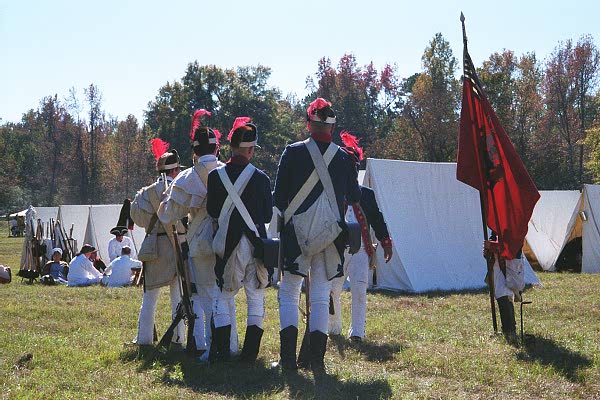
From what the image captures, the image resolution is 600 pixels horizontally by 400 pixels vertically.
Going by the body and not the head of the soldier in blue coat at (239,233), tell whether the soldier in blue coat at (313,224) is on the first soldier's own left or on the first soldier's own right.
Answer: on the first soldier's own right

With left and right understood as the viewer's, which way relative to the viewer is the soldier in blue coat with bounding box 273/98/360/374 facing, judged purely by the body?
facing away from the viewer

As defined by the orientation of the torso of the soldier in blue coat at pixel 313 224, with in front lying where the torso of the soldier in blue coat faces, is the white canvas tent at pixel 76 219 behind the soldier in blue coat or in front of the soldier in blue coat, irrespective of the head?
in front

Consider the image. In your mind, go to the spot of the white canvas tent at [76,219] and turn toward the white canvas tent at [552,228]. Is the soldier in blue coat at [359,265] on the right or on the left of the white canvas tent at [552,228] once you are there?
right

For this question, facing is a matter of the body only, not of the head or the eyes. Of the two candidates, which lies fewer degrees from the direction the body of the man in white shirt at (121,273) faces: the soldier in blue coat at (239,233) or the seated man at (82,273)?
the seated man

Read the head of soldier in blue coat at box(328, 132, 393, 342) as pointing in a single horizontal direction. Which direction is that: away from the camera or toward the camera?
away from the camera

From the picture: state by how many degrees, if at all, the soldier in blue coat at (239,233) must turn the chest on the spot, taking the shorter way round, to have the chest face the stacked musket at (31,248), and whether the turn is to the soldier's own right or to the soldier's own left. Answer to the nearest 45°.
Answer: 0° — they already face it

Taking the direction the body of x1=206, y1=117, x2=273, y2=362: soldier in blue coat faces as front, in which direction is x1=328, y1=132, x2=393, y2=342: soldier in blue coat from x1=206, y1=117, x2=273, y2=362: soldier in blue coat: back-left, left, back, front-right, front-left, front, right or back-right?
front-right

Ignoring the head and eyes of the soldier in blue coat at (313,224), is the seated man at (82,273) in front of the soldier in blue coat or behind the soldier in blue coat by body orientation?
in front

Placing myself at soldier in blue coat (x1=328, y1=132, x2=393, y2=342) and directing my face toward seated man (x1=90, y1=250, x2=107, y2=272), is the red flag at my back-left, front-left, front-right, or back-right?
back-right

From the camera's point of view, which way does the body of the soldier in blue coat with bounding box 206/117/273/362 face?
away from the camera

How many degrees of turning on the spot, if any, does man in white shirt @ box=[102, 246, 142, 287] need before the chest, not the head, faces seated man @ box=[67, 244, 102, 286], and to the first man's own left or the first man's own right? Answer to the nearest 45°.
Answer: approximately 45° to the first man's own left
